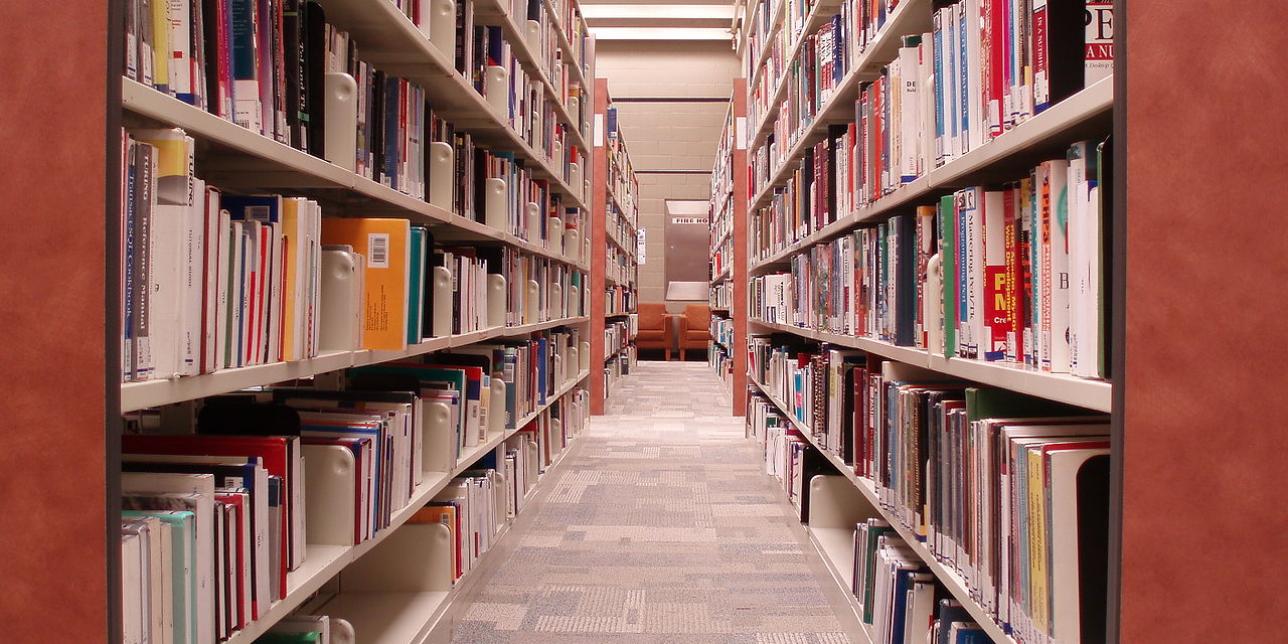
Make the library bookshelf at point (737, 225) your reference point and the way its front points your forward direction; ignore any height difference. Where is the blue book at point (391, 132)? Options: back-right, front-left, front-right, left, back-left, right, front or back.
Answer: left

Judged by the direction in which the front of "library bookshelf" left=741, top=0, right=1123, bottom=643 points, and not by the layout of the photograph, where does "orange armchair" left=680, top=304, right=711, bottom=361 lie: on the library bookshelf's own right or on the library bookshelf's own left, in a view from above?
on the library bookshelf's own right

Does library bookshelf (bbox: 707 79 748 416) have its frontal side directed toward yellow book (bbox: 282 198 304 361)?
no

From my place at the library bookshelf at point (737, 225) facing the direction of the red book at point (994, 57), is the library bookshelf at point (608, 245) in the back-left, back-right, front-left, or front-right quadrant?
back-right

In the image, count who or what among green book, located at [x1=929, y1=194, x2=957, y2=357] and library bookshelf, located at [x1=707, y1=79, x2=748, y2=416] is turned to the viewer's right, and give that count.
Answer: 0

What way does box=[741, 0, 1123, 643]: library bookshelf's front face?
to the viewer's left

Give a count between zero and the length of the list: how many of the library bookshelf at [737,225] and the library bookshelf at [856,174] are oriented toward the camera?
0

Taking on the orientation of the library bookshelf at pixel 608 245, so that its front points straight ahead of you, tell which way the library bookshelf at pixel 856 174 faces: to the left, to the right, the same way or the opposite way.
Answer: the opposite way

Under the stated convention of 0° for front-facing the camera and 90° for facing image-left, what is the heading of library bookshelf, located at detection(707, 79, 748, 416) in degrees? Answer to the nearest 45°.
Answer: approximately 90°

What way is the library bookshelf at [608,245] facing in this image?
to the viewer's right

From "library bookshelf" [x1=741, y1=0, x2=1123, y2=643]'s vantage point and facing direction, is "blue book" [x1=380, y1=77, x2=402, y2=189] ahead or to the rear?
ahead

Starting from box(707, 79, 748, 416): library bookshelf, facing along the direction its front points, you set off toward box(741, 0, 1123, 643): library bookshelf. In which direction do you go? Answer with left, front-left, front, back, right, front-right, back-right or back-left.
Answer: left

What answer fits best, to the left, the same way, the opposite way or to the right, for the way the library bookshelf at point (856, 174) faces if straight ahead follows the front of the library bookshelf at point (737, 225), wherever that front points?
the same way

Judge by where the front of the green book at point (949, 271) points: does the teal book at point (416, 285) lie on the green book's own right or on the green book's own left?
on the green book's own right

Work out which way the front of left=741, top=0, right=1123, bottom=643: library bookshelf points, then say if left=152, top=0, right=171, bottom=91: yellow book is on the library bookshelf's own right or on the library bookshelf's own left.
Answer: on the library bookshelf's own left

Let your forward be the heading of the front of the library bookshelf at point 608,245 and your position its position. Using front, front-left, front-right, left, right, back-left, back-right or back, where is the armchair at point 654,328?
left
